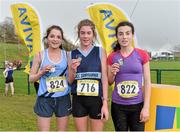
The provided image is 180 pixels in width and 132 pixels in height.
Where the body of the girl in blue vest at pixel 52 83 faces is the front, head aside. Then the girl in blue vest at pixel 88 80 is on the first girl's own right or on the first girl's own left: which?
on the first girl's own left

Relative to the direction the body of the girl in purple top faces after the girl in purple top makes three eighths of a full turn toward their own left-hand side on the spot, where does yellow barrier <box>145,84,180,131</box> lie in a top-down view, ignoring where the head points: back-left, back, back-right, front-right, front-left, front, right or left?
front

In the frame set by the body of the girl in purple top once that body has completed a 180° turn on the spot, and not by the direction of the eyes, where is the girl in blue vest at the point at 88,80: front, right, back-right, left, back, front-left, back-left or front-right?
left

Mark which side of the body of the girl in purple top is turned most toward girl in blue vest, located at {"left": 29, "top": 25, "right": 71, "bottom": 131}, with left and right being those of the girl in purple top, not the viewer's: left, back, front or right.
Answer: right

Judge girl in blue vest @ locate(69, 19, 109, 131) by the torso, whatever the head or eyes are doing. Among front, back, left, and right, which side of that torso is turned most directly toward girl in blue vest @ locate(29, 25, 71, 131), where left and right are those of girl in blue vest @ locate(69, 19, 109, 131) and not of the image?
right

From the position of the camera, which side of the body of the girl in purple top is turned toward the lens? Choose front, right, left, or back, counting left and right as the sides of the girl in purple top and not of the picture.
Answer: front

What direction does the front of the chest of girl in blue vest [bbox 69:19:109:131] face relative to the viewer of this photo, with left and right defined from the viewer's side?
facing the viewer

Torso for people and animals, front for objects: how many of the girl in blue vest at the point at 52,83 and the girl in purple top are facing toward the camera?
2

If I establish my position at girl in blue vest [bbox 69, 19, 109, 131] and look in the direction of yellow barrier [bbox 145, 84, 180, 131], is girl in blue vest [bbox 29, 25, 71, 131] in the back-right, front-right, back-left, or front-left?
back-left

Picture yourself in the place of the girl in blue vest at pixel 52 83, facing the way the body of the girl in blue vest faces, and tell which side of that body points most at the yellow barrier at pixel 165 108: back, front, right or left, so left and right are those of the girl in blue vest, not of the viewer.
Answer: left
